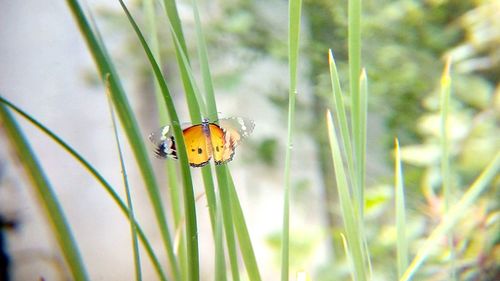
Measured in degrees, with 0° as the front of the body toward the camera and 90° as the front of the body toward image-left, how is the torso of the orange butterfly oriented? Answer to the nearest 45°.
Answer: approximately 180°
